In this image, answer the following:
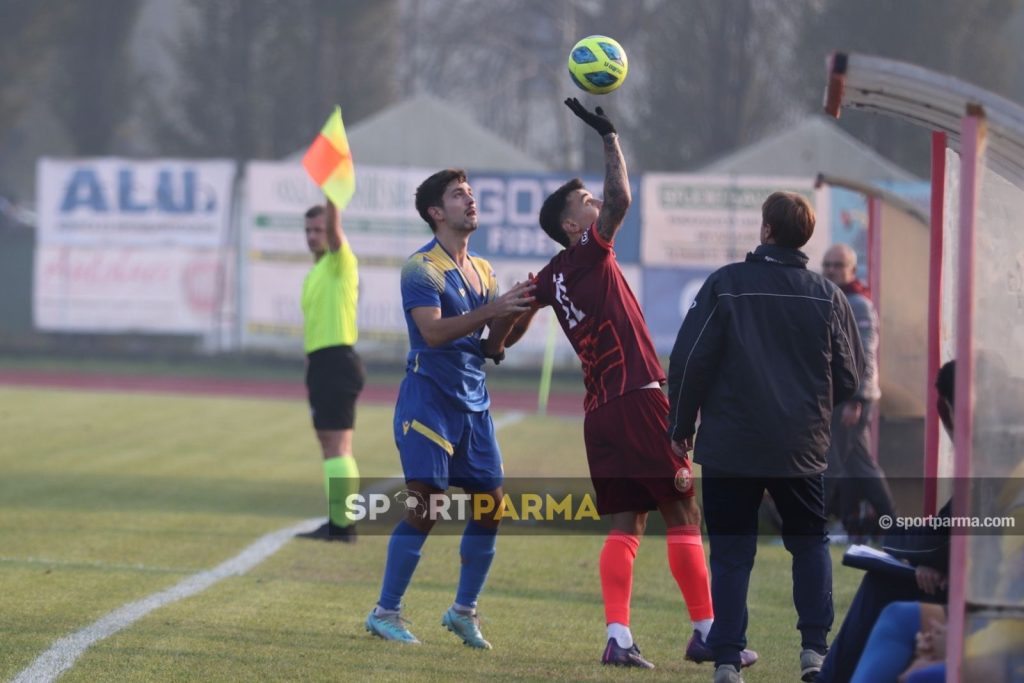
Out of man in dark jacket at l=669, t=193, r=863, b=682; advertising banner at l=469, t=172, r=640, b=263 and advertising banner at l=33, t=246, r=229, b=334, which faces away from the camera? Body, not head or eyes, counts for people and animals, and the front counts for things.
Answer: the man in dark jacket

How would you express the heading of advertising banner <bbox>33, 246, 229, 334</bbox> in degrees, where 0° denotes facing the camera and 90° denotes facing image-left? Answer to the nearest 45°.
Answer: approximately 0°

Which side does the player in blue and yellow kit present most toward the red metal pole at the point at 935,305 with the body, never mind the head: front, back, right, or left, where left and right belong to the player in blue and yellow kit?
front

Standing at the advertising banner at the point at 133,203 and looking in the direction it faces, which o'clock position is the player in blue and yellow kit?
The player in blue and yellow kit is roughly at 12 o'clock from the advertising banner.

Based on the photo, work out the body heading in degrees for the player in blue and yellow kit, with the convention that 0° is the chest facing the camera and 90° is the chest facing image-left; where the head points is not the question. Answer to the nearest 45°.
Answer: approximately 315°

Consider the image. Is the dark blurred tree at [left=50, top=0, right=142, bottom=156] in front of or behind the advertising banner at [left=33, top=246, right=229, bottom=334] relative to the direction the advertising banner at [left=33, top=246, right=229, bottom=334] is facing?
behind

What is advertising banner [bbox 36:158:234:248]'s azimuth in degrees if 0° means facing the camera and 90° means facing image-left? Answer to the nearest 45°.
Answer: approximately 0°

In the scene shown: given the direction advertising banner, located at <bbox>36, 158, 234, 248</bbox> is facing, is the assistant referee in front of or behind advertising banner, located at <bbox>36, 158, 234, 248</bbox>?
in front

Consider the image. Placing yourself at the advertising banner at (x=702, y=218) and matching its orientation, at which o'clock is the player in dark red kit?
The player in dark red kit is roughly at 12 o'clock from the advertising banner.

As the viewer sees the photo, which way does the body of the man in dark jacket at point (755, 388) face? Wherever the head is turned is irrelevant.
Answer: away from the camera

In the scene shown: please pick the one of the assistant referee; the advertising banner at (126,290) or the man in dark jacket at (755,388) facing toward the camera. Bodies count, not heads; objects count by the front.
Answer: the advertising banner

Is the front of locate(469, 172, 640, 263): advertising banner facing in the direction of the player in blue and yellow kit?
yes

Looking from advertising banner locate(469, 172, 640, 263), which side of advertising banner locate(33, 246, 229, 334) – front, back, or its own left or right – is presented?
left
